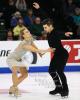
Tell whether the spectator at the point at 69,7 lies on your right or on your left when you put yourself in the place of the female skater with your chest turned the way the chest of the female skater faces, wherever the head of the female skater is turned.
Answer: on your left

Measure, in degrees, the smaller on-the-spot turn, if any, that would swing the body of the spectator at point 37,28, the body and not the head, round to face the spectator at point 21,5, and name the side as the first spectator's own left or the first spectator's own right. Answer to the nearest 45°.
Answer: approximately 135° to the first spectator's own right

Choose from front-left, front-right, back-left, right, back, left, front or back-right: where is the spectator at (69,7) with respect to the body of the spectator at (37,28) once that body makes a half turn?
front-right

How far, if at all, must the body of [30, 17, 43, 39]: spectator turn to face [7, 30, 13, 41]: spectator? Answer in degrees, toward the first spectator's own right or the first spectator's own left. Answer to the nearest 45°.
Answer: approximately 45° to the first spectator's own right

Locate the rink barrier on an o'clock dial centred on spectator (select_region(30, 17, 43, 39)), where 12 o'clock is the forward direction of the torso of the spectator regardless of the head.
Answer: The rink barrier is roughly at 12 o'clock from the spectator.

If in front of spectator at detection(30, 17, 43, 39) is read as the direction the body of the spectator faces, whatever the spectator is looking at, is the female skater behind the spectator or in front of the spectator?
in front
